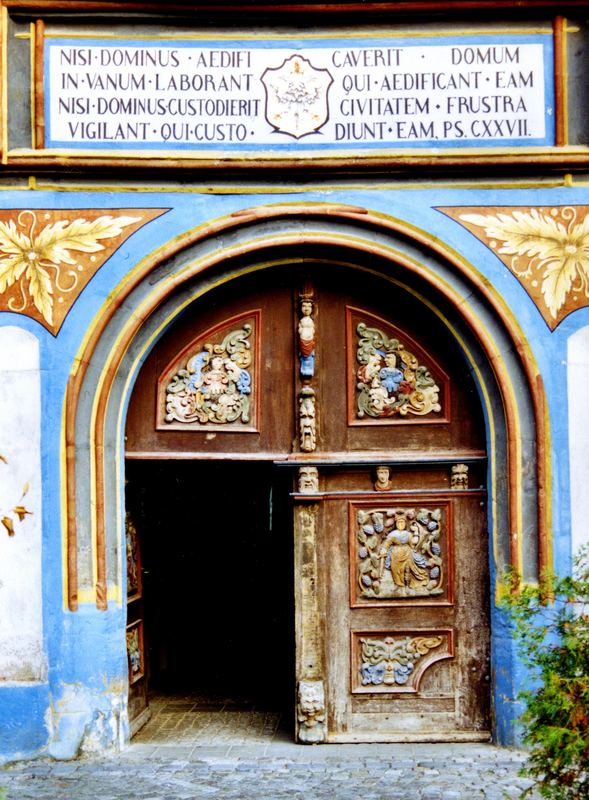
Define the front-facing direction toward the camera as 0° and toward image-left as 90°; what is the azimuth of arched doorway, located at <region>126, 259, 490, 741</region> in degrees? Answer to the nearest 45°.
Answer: approximately 0°
